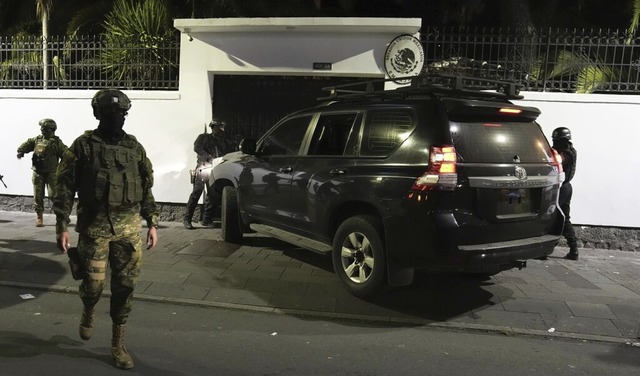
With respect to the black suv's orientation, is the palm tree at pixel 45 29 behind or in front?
in front

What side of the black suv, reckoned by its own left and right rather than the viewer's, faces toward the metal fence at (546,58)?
right

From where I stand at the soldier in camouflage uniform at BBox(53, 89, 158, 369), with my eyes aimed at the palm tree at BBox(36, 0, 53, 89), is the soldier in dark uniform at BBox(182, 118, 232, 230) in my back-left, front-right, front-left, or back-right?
front-right

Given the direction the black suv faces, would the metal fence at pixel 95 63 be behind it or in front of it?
in front

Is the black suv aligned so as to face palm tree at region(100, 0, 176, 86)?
yes

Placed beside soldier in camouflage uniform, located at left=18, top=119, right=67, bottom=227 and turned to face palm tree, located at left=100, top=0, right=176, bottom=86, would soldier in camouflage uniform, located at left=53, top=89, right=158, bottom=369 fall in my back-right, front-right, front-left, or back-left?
back-right

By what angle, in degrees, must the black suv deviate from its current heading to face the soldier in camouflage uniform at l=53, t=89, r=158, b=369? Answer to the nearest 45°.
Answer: approximately 90° to its left

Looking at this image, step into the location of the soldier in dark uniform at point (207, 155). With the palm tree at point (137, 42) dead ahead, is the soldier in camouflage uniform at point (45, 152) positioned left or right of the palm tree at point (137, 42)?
left

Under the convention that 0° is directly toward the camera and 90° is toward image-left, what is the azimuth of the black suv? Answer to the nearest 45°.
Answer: approximately 135°

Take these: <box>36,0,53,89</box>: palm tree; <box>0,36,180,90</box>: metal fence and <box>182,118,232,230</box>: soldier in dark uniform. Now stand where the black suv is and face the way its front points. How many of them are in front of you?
3
